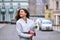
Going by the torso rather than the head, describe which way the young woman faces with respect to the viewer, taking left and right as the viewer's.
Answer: facing the viewer and to the right of the viewer
